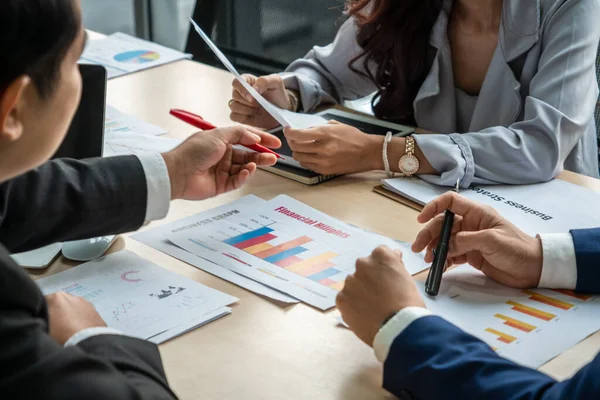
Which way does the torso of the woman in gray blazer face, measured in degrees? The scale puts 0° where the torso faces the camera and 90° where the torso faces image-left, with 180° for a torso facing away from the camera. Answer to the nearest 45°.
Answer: approximately 45°

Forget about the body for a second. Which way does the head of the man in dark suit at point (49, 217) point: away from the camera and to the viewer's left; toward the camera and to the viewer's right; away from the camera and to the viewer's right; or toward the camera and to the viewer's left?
away from the camera and to the viewer's right

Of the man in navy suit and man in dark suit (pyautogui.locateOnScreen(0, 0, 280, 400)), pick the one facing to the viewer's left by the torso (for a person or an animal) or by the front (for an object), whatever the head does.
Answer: the man in navy suit

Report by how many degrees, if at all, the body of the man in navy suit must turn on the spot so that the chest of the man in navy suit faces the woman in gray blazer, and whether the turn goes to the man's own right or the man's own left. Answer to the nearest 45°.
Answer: approximately 90° to the man's own right

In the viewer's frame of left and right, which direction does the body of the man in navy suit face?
facing to the left of the viewer

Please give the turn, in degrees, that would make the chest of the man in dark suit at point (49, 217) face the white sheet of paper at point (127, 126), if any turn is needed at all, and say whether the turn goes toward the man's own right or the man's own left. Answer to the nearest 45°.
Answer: approximately 45° to the man's own left

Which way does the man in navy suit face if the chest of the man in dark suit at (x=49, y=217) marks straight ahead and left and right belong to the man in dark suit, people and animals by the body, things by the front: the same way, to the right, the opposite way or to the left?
to the left

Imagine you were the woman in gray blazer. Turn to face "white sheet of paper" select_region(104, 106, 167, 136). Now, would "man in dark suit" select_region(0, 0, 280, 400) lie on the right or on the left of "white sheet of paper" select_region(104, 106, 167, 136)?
left

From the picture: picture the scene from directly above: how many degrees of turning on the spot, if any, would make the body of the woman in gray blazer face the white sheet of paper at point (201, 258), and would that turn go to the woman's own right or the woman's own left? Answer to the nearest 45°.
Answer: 0° — they already face it

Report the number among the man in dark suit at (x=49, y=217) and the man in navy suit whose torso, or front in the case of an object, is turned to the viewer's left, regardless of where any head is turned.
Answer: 1

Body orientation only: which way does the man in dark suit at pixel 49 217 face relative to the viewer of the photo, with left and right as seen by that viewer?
facing away from the viewer and to the right of the viewer
